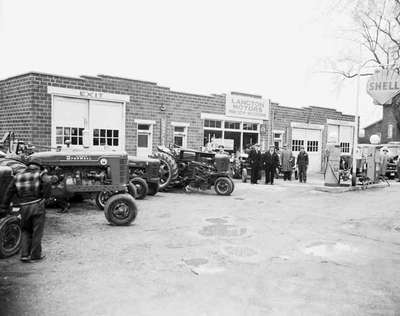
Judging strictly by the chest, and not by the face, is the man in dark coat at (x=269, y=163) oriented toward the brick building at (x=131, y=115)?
no

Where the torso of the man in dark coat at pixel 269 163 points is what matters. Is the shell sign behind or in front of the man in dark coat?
in front

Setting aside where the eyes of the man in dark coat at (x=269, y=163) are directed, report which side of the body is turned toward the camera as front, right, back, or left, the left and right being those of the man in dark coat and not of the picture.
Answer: front

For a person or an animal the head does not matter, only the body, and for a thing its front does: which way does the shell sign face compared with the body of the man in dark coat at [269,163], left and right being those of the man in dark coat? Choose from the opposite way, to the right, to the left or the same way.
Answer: the same way

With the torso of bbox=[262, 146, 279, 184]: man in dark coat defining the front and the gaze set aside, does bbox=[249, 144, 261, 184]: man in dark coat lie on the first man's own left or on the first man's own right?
on the first man's own right

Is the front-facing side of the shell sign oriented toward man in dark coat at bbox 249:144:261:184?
no

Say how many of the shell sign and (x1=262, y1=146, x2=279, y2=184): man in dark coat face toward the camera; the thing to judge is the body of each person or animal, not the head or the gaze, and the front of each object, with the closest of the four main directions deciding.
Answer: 2
